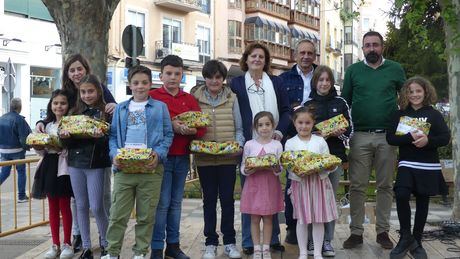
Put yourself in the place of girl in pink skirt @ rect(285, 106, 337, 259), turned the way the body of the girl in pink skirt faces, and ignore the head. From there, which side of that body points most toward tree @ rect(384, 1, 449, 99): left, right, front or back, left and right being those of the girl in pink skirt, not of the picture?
back

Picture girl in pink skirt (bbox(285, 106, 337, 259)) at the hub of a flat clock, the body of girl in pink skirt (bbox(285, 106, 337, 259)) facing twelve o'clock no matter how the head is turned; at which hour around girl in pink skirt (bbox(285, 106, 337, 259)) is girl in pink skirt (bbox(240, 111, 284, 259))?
girl in pink skirt (bbox(240, 111, 284, 259)) is roughly at 3 o'clock from girl in pink skirt (bbox(285, 106, 337, 259)).

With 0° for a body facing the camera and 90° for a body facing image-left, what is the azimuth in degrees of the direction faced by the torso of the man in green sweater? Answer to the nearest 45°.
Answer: approximately 0°

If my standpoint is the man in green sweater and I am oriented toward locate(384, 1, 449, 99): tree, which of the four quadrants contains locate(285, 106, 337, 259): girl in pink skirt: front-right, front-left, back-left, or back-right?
back-left
